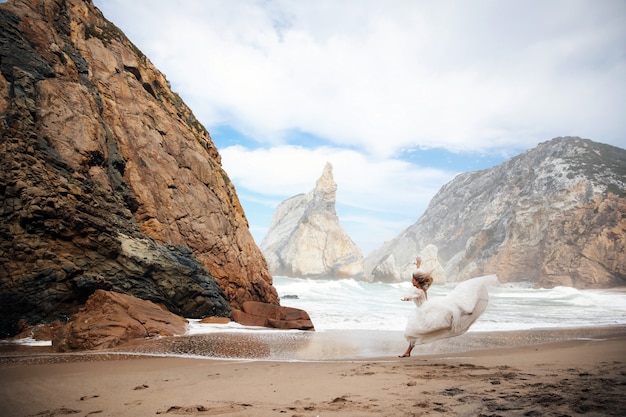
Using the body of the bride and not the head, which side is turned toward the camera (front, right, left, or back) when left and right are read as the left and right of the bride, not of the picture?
left

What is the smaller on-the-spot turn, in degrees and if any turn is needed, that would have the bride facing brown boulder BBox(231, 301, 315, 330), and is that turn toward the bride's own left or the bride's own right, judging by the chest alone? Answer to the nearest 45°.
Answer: approximately 45° to the bride's own right

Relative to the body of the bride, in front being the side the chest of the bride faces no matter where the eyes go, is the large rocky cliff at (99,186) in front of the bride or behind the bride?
in front

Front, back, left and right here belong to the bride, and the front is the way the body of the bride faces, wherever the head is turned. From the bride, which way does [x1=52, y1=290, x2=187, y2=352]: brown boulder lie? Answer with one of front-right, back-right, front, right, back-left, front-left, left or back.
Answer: front
